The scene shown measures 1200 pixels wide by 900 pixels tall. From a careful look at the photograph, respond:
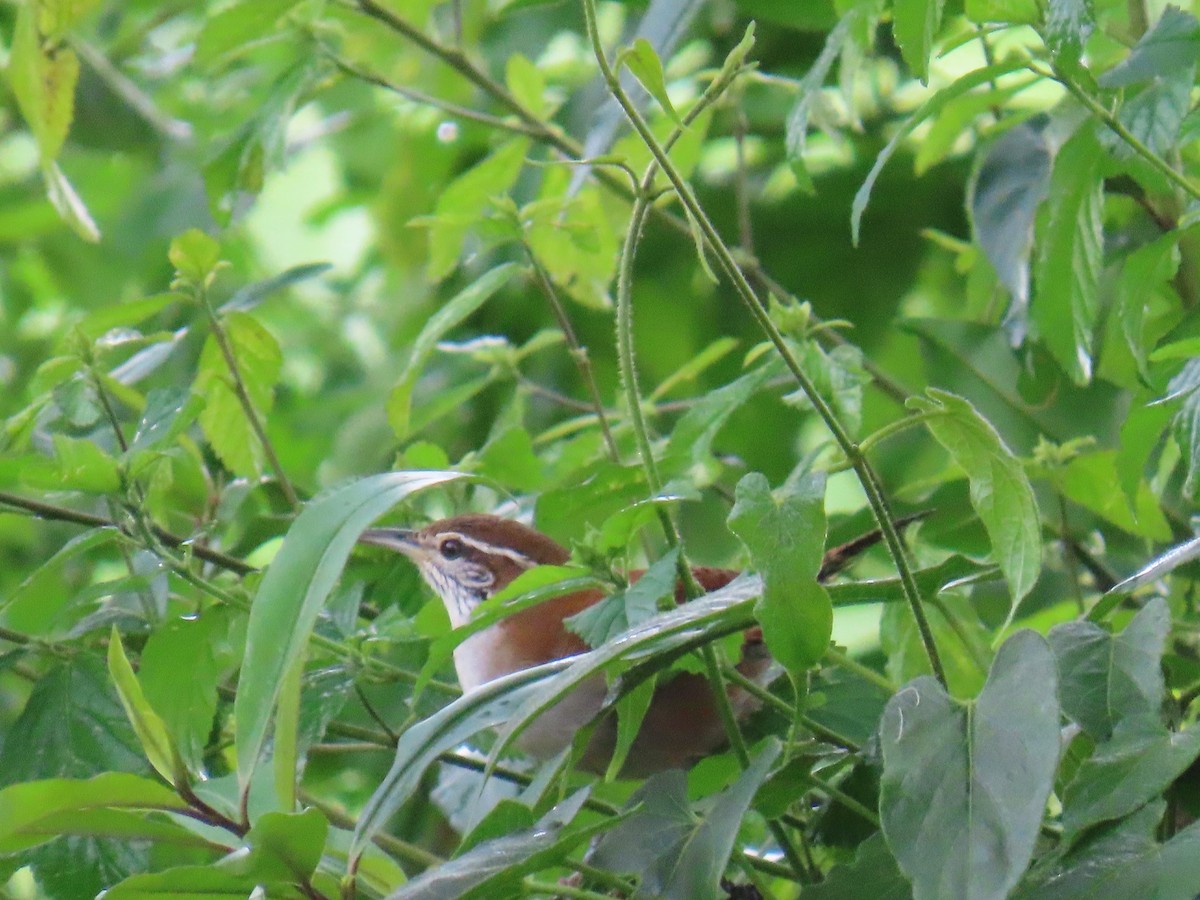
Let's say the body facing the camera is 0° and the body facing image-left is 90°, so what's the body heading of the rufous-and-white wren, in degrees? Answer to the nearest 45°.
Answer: approximately 90°

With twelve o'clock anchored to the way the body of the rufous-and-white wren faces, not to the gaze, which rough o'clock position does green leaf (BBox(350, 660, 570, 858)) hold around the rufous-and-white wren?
The green leaf is roughly at 11 o'clock from the rufous-and-white wren.

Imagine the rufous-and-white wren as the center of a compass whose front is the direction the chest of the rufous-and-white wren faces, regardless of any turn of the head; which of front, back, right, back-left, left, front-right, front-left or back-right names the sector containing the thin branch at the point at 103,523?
front-left

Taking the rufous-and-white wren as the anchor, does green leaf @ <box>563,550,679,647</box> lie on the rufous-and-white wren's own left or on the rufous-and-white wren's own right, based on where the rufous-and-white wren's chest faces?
on the rufous-and-white wren's own left

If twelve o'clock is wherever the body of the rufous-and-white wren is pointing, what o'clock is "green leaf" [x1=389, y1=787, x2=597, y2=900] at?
The green leaf is roughly at 9 o'clock from the rufous-and-white wren.
